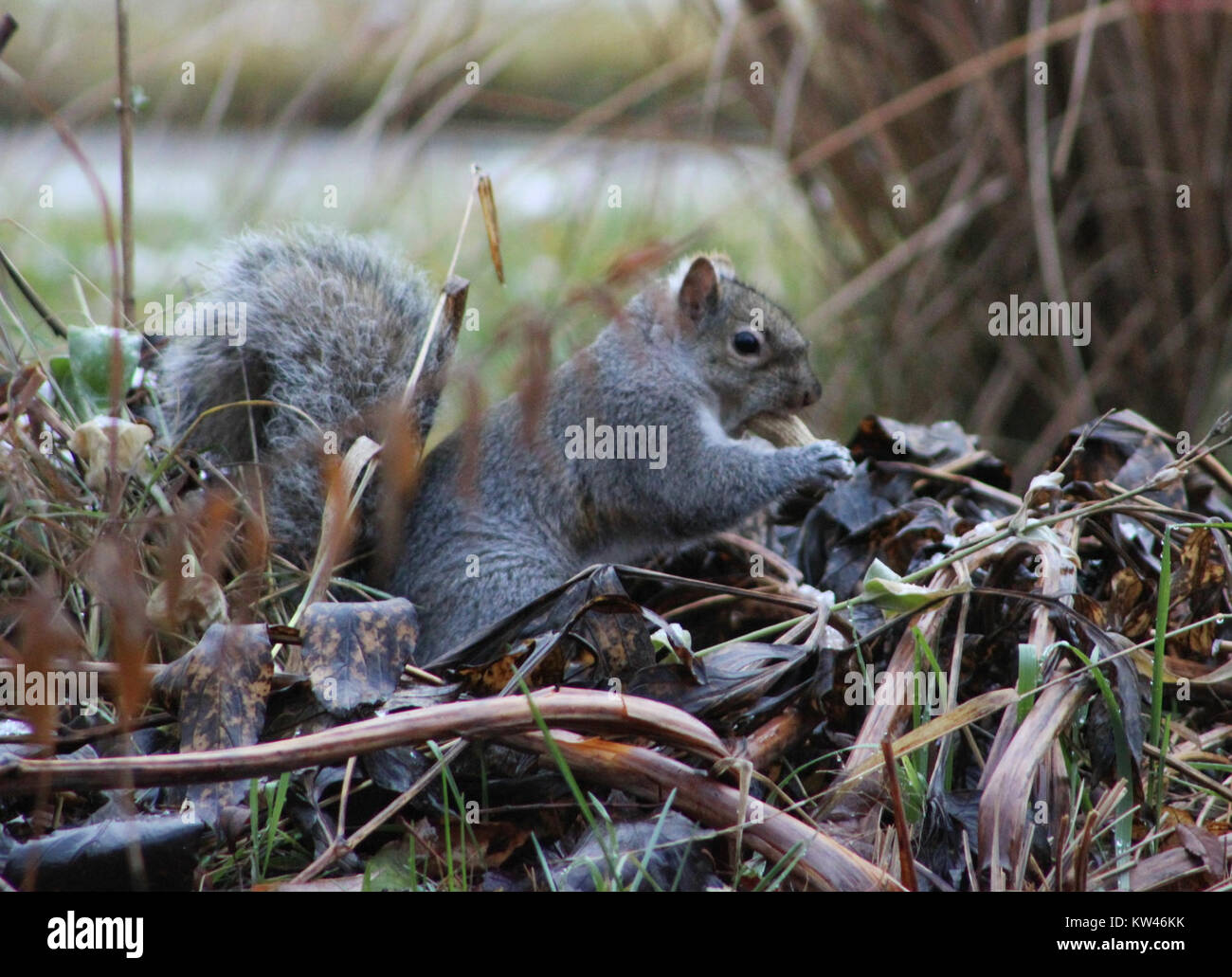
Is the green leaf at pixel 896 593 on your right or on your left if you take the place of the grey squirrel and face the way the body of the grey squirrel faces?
on your right

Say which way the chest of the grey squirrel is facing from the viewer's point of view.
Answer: to the viewer's right
